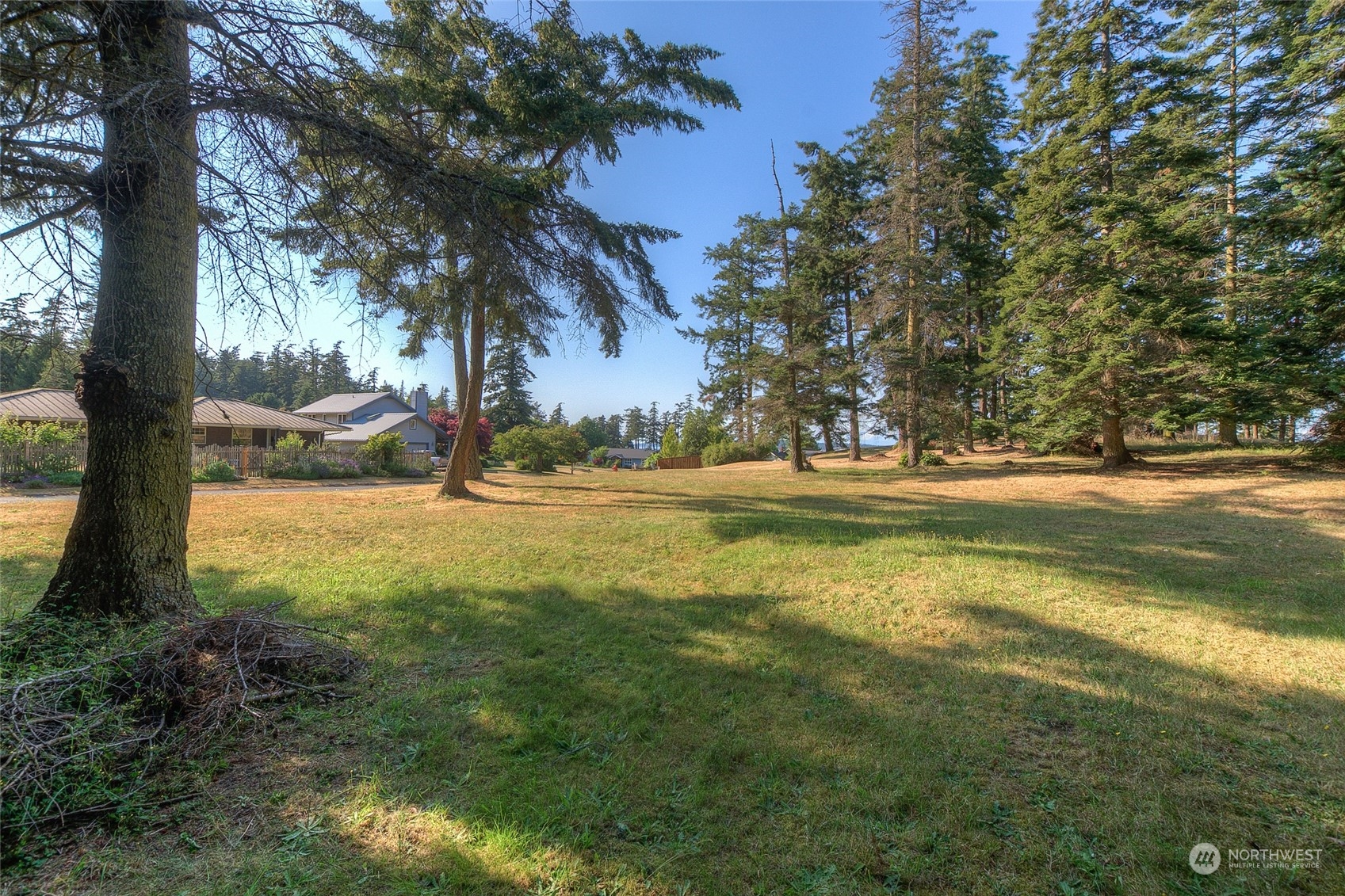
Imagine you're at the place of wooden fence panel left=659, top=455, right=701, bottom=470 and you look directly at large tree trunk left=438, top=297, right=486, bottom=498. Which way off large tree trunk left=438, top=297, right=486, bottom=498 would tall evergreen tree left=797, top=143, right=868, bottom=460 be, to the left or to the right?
left

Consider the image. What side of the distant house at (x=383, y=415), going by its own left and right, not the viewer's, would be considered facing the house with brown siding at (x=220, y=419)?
right

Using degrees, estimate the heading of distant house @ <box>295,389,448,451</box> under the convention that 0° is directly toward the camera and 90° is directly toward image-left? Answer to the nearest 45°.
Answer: approximately 315°

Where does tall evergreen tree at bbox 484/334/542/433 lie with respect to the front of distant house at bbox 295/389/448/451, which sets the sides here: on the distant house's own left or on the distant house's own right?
on the distant house's own left
